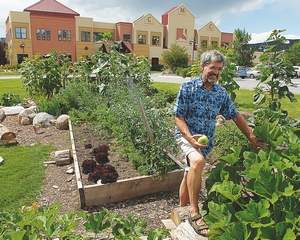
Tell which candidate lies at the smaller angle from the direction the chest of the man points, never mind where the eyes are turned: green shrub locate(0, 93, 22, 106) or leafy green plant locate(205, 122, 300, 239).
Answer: the leafy green plant

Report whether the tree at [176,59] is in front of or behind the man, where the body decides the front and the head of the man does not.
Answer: behind
